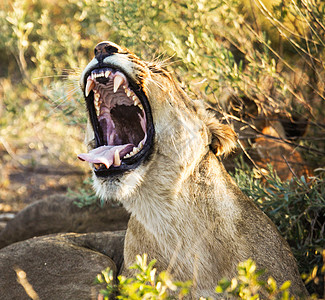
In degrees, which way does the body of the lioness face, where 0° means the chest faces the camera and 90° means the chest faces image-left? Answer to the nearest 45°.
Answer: approximately 45°

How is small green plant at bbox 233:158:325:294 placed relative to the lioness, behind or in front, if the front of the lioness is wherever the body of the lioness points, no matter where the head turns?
behind
